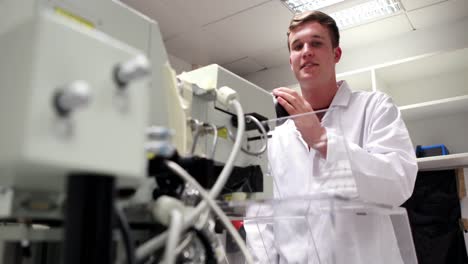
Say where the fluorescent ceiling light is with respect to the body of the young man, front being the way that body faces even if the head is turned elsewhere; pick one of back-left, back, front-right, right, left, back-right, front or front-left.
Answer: back-right

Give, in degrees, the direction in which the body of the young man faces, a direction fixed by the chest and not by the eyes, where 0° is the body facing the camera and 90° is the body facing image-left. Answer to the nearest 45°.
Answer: approximately 45°

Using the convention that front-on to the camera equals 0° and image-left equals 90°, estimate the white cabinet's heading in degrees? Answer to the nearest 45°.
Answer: approximately 45°

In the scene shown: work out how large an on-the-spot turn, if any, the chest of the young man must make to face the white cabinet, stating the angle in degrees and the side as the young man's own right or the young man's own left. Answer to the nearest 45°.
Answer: approximately 135° to the young man's own right

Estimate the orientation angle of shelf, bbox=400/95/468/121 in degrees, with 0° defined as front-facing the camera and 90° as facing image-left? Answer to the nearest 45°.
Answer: approximately 45°
